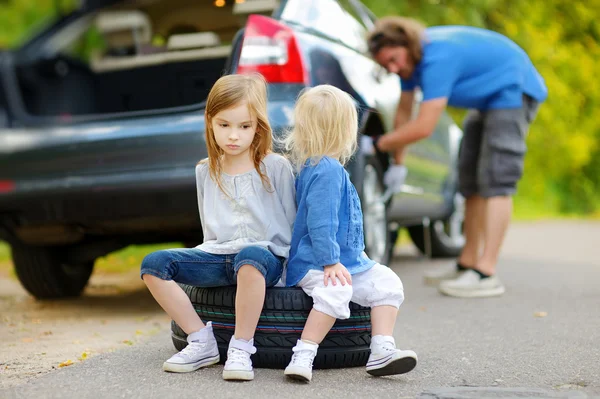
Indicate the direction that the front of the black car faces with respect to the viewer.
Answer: facing away from the viewer and to the right of the viewer

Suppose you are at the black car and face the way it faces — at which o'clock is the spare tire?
The spare tire is roughly at 4 o'clock from the black car.
